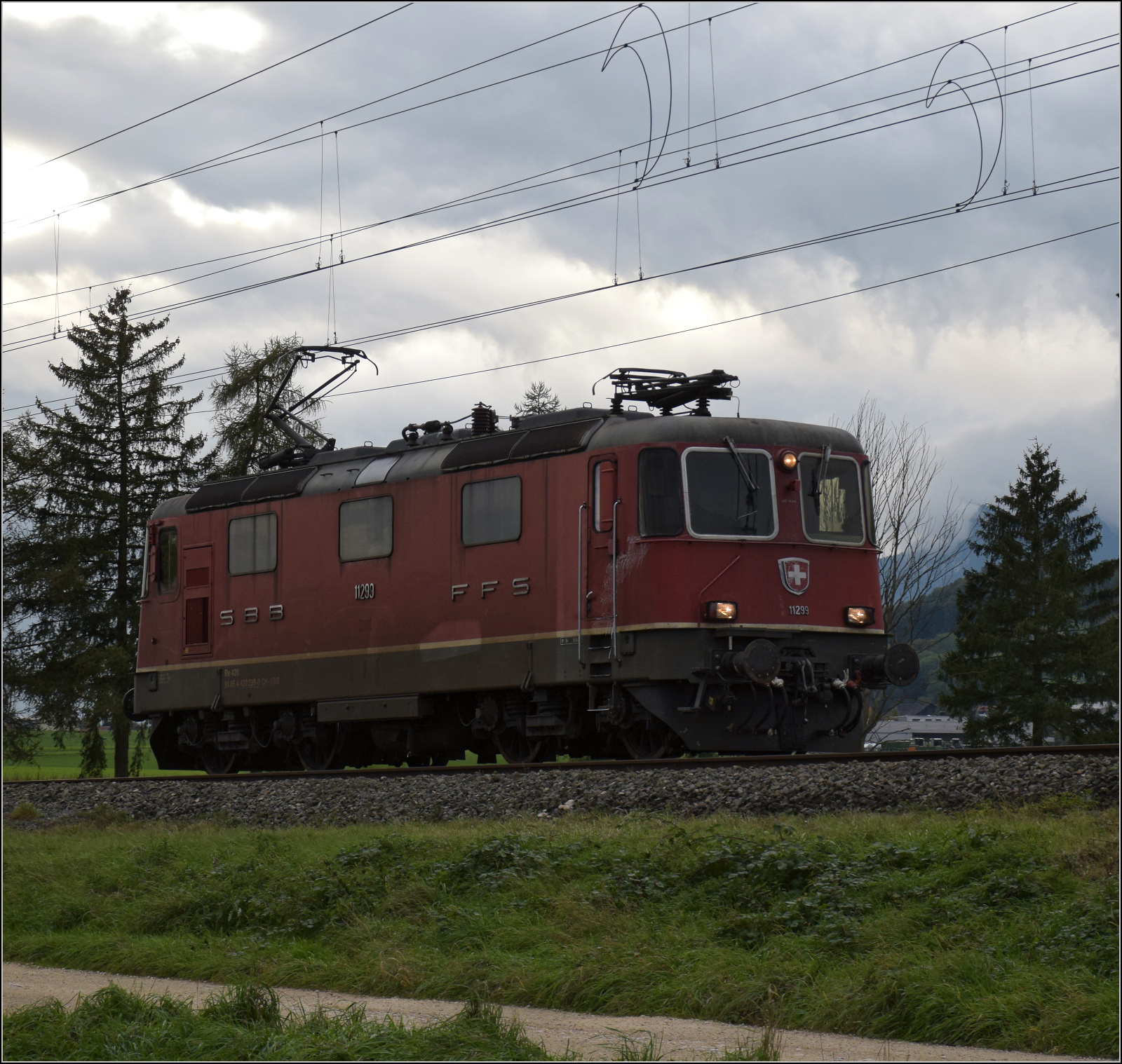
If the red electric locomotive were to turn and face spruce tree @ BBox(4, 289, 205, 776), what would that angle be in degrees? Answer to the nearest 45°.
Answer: approximately 180°

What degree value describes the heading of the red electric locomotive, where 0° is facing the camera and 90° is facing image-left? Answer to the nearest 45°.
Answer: approximately 315°

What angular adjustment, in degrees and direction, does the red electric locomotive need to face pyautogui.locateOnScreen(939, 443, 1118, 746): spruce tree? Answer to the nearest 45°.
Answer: approximately 90° to its left
